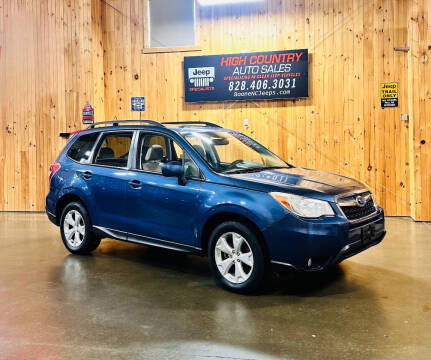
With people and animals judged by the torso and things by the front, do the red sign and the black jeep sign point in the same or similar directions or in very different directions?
same or similar directions

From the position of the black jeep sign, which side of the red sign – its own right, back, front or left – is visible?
left

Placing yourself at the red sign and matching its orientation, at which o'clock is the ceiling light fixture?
The ceiling light fixture is roughly at 10 o'clock from the red sign.

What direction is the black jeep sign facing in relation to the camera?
toward the camera

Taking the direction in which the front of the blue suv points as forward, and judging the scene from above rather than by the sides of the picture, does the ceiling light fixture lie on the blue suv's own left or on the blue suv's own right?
on the blue suv's own left

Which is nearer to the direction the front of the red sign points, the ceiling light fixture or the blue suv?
the blue suv

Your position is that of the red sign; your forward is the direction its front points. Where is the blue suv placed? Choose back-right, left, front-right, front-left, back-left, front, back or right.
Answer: front

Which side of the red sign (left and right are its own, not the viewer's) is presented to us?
front

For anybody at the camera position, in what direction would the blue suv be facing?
facing the viewer and to the right of the viewer

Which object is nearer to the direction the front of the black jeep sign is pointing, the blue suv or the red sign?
the blue suv

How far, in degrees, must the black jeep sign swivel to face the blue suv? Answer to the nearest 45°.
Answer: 0° — it already faces it

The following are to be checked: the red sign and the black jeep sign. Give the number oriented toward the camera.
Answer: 2

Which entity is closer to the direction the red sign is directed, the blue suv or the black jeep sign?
the blue suv

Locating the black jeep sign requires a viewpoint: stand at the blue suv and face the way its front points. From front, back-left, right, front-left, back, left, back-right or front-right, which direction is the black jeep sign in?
back-left
